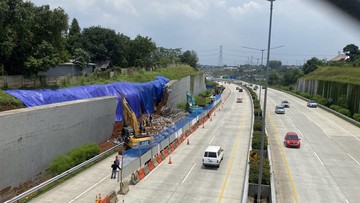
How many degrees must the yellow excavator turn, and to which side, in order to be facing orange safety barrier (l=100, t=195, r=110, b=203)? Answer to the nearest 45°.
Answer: approximately 135° to its left

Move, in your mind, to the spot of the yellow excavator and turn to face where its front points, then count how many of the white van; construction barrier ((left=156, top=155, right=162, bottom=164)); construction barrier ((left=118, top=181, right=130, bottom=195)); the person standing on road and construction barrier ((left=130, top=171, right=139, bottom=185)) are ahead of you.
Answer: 0

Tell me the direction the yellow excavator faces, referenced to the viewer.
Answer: facing away from the viewer and to the left of the viewer

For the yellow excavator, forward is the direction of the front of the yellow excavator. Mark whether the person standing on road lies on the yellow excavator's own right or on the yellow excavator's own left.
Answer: on the yellow excavator's own left

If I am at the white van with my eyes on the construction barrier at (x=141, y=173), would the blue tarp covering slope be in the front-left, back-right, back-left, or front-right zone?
front-right

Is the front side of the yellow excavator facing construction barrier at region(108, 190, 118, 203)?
no

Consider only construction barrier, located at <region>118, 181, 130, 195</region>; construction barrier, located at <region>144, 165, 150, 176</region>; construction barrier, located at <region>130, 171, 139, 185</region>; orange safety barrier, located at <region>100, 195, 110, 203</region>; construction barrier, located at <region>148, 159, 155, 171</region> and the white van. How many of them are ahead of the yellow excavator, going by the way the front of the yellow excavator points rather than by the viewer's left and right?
0

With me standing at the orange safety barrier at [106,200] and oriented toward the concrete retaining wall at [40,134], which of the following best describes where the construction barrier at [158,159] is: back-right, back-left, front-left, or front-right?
front-right

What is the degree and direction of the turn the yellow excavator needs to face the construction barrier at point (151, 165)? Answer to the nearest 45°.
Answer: approximately 135° to its left

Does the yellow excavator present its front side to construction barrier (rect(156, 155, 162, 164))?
no

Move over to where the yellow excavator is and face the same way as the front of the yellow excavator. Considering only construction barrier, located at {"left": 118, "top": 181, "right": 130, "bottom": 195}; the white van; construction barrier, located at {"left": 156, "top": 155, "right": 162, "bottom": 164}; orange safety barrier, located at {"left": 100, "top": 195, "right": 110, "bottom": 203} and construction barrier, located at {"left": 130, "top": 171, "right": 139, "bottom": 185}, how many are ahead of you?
0

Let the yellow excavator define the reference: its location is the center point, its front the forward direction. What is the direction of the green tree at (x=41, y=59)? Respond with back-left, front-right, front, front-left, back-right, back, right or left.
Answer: front-left

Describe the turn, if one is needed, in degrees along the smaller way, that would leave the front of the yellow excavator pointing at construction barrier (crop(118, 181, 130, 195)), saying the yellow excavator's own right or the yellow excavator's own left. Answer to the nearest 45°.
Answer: approximately 135° to the yellow excavator's own left

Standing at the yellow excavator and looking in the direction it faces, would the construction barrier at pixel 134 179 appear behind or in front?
behind

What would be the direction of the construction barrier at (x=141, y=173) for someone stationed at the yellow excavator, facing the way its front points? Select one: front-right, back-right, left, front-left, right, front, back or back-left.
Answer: back-left

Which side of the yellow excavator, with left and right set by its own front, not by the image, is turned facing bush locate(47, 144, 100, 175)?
left

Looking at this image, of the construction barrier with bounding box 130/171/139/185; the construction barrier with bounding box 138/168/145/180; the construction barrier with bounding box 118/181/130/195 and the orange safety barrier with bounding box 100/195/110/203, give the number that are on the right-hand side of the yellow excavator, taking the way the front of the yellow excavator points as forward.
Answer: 0

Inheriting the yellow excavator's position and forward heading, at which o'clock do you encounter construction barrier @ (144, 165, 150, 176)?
The construction barrier is roughly at 7 o'clock from the yellow excavator.
